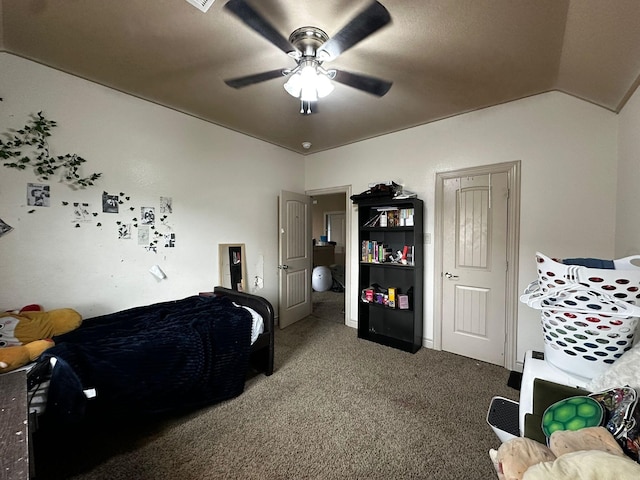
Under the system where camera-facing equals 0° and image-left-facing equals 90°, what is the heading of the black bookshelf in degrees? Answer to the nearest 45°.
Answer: approximately 45°

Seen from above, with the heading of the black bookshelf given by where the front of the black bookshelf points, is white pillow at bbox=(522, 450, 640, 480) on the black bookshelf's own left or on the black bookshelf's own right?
on the black bookshelf's own left

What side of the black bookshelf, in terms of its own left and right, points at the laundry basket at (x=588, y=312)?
left

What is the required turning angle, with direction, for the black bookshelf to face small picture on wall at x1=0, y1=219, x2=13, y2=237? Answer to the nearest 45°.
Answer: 0° — it already faces it

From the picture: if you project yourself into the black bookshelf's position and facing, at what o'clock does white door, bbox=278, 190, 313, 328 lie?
The white door is roughly at 2 o'clock from the black bookshelf.

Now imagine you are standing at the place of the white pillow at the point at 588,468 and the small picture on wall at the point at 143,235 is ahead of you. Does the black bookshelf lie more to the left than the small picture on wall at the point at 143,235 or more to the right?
right

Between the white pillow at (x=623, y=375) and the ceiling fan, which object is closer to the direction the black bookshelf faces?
the ceiling fan

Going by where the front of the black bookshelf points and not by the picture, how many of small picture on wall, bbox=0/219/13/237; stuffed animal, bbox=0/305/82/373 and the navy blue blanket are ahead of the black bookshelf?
3

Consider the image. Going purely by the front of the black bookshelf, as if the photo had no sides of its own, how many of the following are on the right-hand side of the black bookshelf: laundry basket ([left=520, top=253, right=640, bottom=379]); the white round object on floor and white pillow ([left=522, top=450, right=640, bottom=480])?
1

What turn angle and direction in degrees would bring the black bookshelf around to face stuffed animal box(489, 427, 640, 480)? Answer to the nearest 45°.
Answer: approximately 45° to its left

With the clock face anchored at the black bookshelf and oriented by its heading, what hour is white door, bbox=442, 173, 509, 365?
The white door is roughly at 8 o'clock from the black bookshelf.
